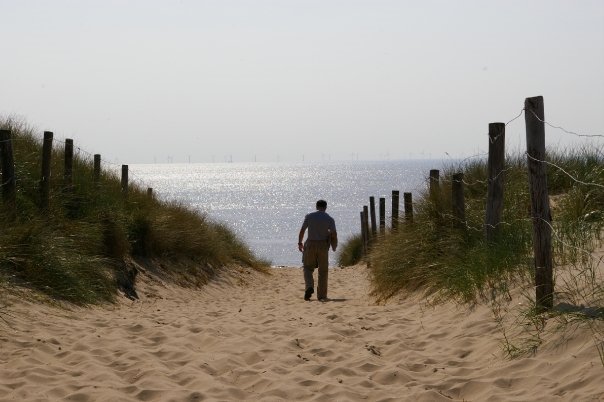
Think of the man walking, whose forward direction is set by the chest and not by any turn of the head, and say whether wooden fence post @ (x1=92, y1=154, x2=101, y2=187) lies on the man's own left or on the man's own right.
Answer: on the man's own left

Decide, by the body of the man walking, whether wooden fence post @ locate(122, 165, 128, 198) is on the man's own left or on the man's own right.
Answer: on the man's own left

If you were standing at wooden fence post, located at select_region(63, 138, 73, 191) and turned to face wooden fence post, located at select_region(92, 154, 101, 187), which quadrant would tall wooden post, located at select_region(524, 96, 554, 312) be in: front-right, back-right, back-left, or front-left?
back-right

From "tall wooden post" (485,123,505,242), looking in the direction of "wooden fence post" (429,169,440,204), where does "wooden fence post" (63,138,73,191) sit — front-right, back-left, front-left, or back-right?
front-left

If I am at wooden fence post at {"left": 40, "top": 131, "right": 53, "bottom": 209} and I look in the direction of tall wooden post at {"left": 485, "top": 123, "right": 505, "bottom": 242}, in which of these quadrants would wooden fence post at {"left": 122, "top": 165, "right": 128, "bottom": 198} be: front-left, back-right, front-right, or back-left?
back-left

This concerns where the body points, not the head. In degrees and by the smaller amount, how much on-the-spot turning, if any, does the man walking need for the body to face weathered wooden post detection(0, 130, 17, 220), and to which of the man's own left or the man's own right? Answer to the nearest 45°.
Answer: approximately 135° to the man's own left

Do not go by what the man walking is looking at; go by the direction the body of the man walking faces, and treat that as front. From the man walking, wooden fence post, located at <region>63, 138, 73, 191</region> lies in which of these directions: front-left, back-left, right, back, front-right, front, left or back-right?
left

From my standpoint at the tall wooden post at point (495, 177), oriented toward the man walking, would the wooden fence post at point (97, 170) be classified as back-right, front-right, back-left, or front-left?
front-left

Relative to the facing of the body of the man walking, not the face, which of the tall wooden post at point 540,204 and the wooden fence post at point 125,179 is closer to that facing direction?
the wooden fence post

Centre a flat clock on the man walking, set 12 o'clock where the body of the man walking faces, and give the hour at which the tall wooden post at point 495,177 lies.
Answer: The tall wooden post is roughly at 5 o'clock from the man walking.

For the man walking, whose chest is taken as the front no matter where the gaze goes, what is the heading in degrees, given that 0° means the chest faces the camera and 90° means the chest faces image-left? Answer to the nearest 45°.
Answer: approximately 180°
